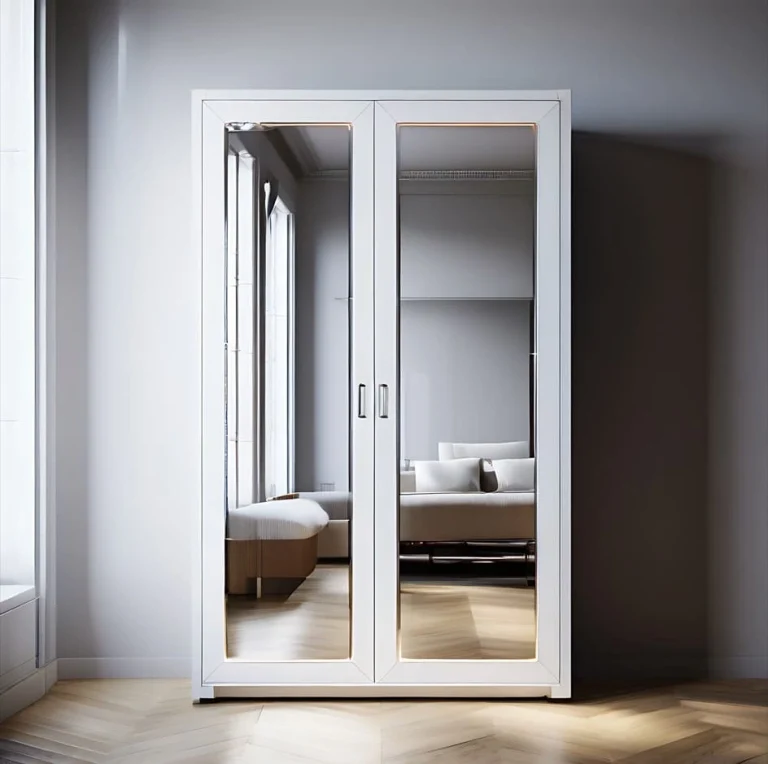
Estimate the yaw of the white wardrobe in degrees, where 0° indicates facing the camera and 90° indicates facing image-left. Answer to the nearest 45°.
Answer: approximately 0°
